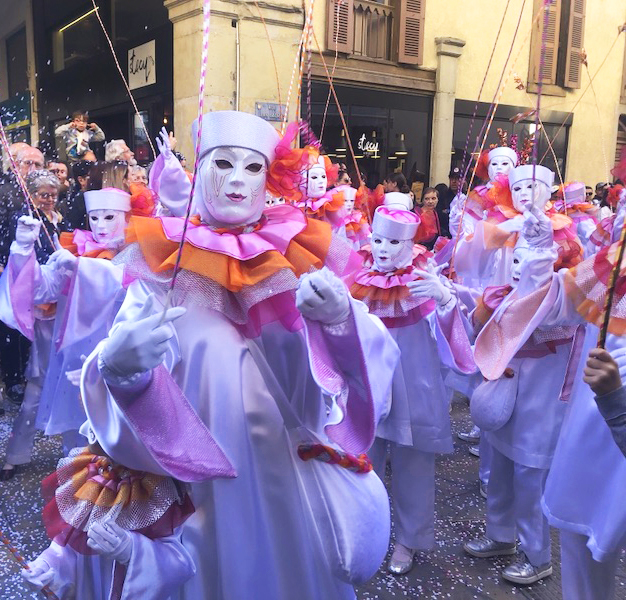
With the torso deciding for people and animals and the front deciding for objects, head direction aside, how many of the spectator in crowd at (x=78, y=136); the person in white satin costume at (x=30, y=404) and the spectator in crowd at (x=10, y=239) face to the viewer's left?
0

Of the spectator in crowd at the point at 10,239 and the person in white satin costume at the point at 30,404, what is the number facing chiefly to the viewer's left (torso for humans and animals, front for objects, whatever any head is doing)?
0

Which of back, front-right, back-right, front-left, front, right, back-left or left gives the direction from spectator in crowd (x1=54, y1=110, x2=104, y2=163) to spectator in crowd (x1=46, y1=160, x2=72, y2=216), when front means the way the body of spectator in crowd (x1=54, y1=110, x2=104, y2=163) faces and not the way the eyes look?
front

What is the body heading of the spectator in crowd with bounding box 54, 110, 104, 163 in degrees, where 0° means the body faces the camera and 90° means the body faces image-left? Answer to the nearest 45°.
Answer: approximately 0°

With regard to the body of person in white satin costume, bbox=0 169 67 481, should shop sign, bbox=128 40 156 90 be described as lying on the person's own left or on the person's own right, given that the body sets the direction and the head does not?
on the person's own left

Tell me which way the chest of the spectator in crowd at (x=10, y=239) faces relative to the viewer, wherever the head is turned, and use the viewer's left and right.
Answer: facing the viewer and to the right of the viewer

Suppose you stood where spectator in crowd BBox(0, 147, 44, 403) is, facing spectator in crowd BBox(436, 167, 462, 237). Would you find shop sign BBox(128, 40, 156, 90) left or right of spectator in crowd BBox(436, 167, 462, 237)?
left

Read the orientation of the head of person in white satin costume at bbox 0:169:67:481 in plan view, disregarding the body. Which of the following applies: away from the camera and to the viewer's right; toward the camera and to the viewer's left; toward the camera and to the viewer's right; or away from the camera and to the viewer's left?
toward the camera and to the viewer's right

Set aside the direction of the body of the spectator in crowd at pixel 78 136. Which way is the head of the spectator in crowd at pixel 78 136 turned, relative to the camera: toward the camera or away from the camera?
toward the camera

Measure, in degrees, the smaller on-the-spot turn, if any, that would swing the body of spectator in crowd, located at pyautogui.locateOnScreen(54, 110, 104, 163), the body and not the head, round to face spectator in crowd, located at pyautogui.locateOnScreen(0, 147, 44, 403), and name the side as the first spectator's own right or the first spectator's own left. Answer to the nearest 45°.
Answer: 0° — they already face them
